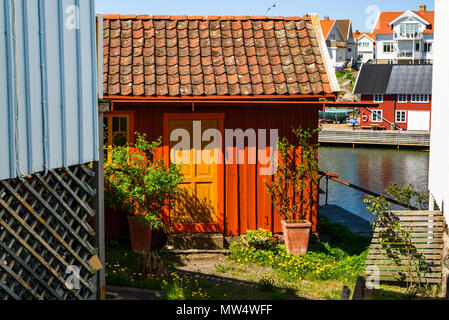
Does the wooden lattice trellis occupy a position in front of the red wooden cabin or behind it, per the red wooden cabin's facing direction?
in front

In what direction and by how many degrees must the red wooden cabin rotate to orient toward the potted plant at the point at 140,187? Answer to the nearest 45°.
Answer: approximately 45° to its right

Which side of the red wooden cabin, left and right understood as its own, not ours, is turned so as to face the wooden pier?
back

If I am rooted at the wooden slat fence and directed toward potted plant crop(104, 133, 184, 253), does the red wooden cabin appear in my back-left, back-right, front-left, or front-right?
front-right

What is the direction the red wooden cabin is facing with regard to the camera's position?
facing the viewer

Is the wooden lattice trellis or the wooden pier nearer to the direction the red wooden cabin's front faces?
the wooden lattice trellis

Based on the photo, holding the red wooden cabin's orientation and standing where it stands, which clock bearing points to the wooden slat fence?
The wooden slat fence is roughly at 10 o'clock from the red wooden cabin.

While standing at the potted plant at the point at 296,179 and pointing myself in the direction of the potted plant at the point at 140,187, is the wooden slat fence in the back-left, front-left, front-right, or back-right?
back-left
